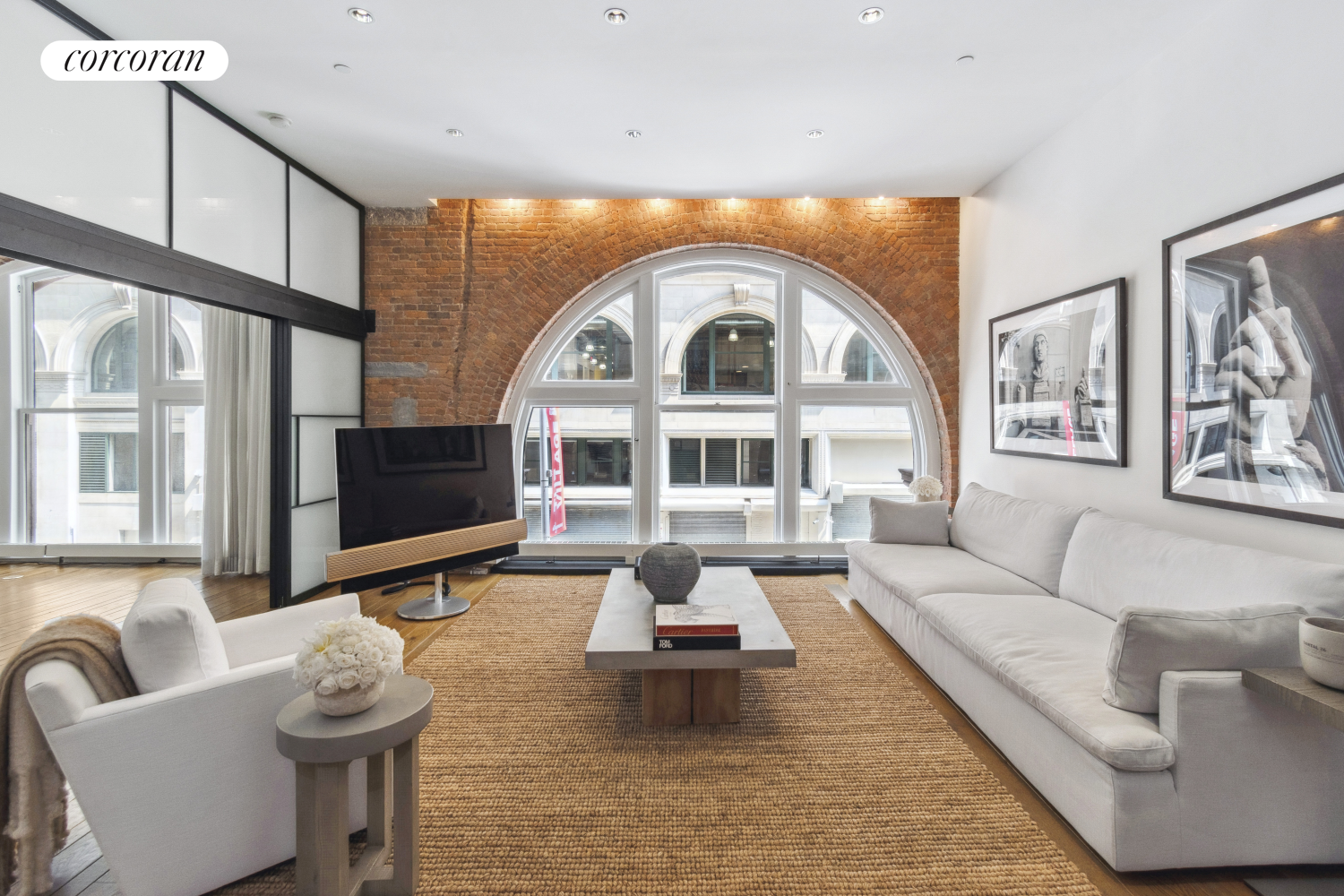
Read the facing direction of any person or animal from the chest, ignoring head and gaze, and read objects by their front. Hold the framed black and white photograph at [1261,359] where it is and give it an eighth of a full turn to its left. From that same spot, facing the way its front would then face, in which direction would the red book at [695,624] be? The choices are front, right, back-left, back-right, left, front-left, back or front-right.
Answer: front-right

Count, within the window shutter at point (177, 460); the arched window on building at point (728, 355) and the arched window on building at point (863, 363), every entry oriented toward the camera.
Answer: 3

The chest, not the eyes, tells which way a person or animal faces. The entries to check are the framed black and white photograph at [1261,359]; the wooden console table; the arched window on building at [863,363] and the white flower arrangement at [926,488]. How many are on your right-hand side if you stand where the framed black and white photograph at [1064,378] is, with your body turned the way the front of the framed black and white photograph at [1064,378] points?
2

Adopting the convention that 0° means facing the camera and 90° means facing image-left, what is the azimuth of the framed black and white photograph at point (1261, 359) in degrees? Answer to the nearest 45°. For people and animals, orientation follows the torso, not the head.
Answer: approximately 45°

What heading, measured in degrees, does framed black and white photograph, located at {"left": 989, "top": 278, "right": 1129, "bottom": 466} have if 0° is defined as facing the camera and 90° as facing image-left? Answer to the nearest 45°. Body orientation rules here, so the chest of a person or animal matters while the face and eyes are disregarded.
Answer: approximately 45°

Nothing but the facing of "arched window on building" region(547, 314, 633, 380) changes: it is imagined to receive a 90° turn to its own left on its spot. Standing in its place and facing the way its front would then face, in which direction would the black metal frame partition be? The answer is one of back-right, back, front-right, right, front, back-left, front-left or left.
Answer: back-right

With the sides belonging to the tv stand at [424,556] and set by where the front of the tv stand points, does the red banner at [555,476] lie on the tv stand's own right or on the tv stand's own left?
on the tv stand's own left

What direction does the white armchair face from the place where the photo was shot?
facing to the right of the viewer

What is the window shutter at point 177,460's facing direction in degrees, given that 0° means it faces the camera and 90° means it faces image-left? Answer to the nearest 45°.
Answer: approximately 0°

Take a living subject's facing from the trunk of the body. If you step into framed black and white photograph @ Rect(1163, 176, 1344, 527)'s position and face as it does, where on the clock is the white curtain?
The white curtain is roughly at 1 o'clock from the framed black and white photograph.

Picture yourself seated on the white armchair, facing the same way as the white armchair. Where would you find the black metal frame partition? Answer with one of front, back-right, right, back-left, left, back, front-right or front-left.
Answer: left

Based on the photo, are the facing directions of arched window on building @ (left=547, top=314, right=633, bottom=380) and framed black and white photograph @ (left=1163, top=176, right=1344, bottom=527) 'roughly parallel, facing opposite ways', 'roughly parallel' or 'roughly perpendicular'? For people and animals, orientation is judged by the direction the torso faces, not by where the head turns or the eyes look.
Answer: roughly perpendicular

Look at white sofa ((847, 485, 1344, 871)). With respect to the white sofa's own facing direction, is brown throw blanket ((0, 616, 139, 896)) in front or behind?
in front

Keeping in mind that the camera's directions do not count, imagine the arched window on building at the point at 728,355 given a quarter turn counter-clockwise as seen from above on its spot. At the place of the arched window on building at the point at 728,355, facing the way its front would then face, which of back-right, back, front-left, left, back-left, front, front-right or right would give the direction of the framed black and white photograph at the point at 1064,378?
front-right

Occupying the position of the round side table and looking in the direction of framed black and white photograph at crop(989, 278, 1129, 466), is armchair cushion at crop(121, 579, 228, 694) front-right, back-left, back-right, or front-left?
back-left
